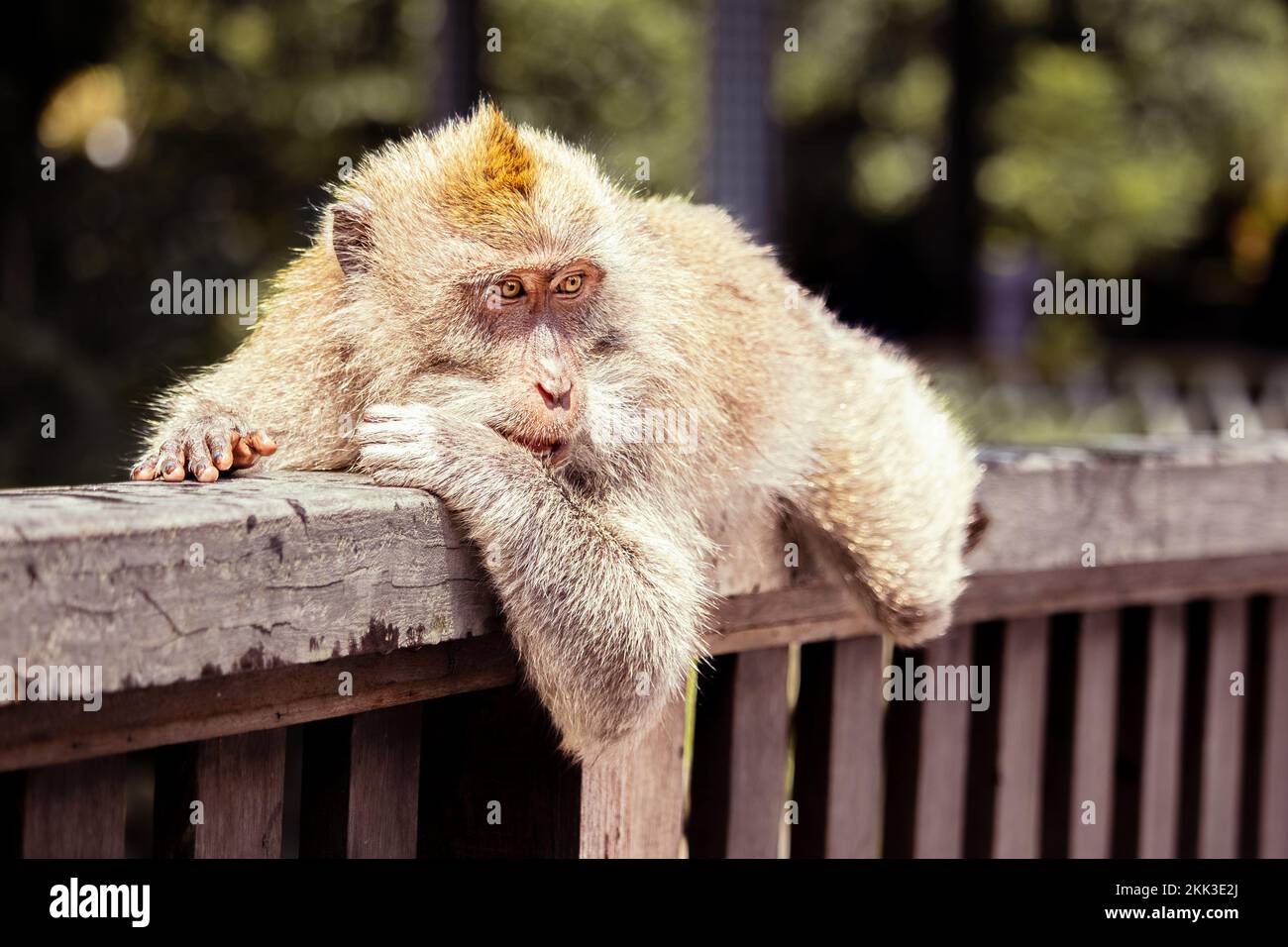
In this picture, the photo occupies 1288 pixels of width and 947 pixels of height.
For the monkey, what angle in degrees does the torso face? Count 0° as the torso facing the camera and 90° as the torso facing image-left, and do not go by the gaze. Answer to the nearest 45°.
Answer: approximately 45°
